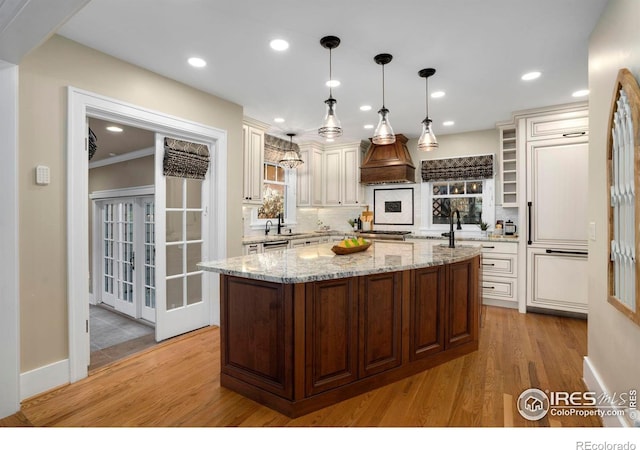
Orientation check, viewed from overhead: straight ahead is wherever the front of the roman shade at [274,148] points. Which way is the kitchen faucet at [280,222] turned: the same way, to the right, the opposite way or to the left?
the same way

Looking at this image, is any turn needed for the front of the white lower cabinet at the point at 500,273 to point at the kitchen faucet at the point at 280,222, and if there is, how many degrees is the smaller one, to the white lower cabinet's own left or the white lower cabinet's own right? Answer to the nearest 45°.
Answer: approximately 90° to the white lower cabinet's own right

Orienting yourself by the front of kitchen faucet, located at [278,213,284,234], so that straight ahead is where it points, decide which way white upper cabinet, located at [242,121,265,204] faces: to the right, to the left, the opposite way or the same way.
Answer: the same way

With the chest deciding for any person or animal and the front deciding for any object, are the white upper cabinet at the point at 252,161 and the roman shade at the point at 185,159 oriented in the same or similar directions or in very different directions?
same or similar directions

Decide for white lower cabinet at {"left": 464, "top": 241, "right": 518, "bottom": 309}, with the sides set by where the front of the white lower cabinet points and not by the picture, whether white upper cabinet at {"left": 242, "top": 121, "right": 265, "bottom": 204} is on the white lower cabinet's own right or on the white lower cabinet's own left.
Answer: on the white lower cabinet's own right

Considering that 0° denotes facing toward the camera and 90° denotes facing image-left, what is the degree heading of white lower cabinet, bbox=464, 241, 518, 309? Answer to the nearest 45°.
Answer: approximately 0°

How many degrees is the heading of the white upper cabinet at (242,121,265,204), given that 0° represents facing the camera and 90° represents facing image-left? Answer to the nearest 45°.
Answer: approximately 315°

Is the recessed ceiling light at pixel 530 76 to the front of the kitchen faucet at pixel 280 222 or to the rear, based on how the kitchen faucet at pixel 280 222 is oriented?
to the front

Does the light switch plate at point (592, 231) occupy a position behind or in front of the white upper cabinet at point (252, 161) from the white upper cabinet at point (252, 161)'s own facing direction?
in front

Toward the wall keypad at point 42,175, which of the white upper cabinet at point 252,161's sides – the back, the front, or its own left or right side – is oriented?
right

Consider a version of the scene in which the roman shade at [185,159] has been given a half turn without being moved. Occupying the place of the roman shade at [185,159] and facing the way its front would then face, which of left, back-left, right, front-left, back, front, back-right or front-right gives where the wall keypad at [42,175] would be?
left

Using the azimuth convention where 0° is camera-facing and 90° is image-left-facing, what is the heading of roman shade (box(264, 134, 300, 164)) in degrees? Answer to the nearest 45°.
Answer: approximately 315°

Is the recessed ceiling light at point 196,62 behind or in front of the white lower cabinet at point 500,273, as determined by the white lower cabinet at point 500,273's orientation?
in front

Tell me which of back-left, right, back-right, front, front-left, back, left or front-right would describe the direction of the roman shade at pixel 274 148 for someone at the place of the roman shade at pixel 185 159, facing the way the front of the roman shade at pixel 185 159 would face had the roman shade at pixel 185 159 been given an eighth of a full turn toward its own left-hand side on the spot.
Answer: front-left
